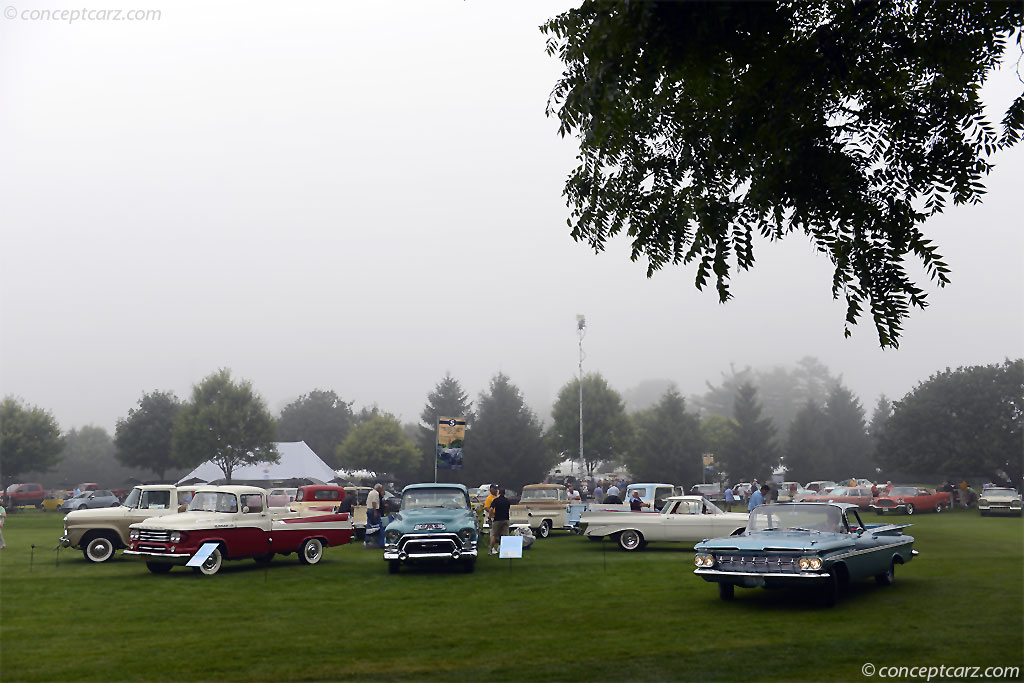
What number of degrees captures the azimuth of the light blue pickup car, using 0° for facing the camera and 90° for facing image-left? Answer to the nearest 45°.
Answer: approximately 45°

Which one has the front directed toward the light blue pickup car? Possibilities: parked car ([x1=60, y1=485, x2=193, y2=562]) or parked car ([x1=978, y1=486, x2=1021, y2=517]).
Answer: parked car ([x1=978, y1=486, x2=1021, y2=517])

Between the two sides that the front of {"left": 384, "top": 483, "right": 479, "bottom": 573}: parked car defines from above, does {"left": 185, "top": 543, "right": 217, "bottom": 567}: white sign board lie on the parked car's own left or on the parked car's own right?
on the parked car's own right

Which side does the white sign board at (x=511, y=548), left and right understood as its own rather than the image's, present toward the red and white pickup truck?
right

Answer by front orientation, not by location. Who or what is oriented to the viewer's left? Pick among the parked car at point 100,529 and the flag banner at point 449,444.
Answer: the parked car

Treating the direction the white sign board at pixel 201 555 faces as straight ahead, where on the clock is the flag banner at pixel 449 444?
The flag banner is roughly at 7 o'clock from the white sign board.

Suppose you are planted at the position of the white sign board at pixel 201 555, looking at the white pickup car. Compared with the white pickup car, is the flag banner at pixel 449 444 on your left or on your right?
left

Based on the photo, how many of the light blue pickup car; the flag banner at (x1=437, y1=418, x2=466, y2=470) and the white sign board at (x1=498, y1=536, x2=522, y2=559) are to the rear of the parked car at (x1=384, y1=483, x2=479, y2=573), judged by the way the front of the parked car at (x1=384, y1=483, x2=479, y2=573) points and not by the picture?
1

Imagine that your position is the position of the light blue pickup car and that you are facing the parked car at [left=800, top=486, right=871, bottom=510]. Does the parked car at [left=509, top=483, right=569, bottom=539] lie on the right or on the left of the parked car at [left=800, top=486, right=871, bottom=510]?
left

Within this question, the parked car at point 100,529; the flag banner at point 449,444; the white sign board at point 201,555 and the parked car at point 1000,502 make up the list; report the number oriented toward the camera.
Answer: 3

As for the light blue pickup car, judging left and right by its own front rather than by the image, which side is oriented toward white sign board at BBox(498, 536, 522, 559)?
right

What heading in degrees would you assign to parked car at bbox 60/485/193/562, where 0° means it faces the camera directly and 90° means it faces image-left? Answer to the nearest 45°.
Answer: approximately 90°

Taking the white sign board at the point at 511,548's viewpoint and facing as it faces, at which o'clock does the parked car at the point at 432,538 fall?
The parked car is roughly at 4 o'clock from the white sign board.
